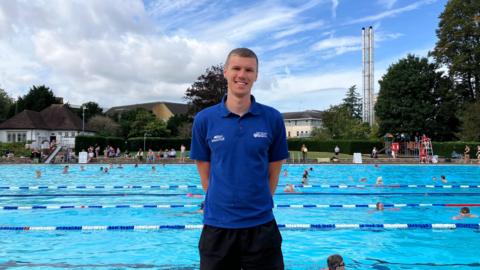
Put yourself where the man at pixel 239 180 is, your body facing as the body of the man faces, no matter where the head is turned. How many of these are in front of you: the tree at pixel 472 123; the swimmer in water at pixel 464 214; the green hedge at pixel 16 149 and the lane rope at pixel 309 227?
0

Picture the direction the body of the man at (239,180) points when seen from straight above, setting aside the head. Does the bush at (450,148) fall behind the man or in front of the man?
behind

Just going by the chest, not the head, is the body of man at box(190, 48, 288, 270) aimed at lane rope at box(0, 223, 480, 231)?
no

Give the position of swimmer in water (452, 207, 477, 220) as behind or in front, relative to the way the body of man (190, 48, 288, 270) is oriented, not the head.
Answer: behind

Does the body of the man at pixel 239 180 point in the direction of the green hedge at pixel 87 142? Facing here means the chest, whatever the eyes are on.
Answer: no

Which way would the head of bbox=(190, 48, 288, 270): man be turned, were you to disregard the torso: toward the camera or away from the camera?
toward the camera

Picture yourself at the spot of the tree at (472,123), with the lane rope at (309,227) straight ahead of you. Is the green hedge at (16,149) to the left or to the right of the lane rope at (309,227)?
right

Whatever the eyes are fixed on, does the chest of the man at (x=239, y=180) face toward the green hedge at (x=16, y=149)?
no

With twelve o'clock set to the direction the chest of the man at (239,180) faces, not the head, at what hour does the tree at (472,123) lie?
The tree is roughly at 7 o'clock from the man.

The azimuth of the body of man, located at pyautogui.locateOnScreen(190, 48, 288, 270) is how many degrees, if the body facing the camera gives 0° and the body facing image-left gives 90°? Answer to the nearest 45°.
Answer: approximately 0°

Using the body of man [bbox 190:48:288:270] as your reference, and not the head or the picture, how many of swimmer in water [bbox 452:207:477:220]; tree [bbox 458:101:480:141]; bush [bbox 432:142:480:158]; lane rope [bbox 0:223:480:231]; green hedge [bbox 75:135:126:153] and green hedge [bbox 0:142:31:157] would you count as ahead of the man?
0

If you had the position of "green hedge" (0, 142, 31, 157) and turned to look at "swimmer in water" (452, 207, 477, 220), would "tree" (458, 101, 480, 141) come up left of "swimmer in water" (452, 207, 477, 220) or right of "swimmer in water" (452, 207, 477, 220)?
left

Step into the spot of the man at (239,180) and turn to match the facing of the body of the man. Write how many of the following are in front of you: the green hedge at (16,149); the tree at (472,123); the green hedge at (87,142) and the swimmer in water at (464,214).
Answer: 0
